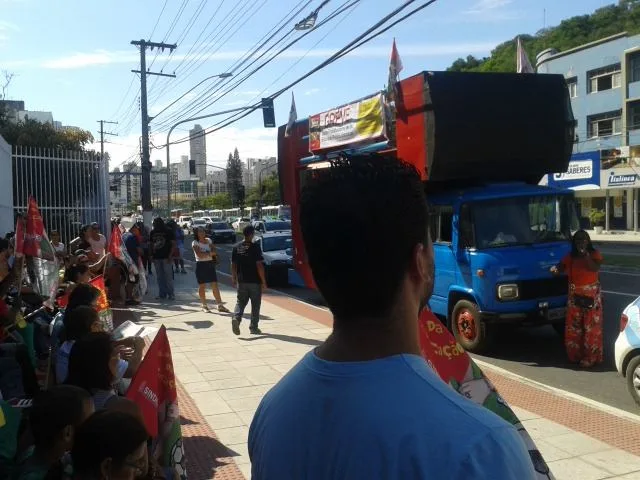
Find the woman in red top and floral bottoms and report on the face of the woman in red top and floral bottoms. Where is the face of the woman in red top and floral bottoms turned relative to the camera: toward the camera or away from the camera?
toward the camera

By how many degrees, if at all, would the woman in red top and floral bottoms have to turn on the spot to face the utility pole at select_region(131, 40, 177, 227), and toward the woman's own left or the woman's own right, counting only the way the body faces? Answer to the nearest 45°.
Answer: approximately 135° to the woman's own right

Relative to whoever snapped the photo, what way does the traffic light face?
facing away from the viewer

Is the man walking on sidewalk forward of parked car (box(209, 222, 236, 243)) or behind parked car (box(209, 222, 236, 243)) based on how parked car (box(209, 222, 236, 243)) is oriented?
forward

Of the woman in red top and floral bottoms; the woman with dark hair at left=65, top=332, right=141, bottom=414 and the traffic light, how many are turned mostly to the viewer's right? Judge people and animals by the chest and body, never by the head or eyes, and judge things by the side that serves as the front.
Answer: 1

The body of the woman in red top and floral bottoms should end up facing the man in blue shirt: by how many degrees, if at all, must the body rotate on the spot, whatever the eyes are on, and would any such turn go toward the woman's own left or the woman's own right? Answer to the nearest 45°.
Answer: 0° — they already face them

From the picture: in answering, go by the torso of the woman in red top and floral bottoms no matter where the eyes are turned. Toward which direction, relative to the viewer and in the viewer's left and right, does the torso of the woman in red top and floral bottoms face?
facing the viewer

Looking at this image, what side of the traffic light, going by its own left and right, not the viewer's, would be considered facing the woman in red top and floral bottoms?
back

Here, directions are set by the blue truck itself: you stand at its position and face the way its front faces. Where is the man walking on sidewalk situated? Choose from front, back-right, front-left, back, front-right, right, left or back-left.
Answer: back-right

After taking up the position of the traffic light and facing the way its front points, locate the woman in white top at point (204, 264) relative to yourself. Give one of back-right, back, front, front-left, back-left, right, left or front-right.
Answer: back

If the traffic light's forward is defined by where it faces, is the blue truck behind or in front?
behind
